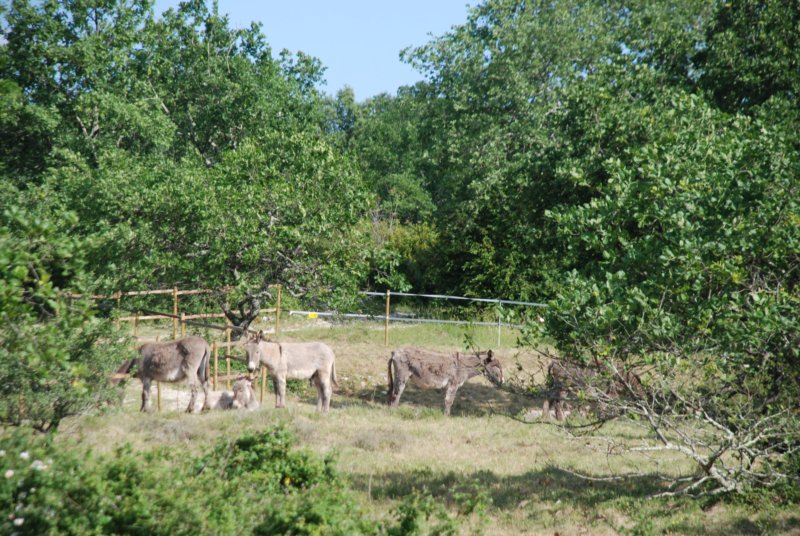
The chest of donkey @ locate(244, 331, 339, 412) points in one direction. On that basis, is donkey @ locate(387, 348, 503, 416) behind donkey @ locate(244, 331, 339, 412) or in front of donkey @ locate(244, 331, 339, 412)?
behind

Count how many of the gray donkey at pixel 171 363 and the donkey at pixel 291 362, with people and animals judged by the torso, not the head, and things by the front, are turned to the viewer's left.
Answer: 2

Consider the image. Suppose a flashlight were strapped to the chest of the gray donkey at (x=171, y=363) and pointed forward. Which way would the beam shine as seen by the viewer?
to the viewer's left

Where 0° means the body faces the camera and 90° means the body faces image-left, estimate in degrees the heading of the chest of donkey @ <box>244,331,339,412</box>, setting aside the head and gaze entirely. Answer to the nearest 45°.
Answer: approximately 90°

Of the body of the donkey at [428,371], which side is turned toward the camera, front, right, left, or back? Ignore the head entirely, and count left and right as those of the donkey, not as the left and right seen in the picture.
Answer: right

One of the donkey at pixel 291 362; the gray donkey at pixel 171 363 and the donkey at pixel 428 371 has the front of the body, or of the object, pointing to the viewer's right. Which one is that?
the donkey at pixel 428 371

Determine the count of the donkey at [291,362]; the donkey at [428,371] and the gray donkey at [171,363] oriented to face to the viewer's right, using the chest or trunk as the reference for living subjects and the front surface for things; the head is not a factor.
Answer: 1

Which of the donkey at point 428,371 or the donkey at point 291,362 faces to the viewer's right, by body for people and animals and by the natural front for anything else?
the donkey at point 428,371

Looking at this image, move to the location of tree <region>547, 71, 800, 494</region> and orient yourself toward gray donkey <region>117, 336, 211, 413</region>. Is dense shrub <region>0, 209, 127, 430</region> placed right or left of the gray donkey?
left

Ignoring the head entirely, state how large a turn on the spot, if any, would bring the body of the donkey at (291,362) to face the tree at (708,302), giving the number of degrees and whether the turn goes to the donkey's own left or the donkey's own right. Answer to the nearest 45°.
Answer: approximately 135° to the donkey's own left
